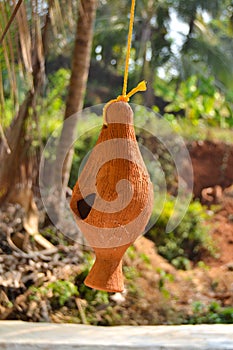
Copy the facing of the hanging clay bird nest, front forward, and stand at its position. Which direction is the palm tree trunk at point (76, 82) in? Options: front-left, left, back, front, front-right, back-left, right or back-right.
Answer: back-right

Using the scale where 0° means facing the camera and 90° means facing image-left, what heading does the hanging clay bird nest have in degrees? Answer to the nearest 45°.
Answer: approximately 45°
